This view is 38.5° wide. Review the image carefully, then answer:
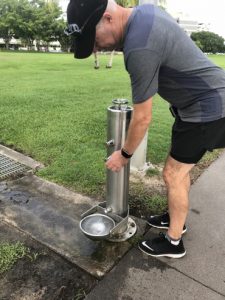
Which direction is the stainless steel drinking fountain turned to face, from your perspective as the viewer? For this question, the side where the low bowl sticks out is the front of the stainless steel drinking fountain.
facing the viewer and to the left of the viewer

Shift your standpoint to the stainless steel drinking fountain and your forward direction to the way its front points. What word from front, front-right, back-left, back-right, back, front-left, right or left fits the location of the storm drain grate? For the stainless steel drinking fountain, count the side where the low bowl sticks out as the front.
right
